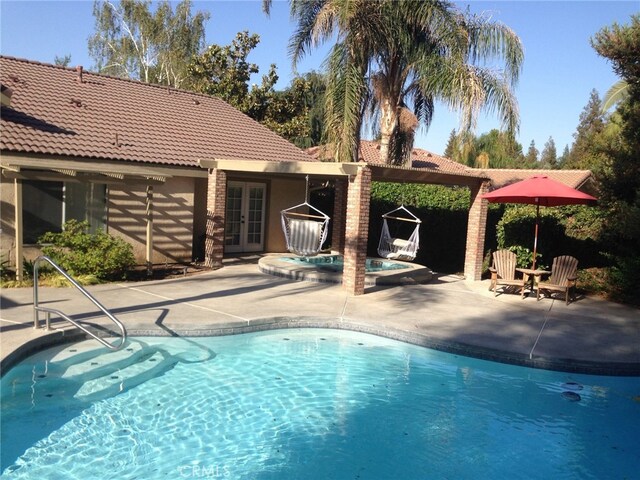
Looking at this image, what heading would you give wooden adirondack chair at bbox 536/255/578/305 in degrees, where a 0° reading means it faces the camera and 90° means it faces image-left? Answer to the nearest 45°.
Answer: approximately 45°

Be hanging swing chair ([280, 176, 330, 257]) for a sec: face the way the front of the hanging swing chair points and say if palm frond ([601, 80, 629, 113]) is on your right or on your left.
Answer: on your left

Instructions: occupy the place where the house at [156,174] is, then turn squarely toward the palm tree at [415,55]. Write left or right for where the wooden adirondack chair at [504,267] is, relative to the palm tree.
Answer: right

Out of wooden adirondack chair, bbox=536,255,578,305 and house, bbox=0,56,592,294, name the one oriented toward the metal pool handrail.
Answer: the wooden adirondack chair

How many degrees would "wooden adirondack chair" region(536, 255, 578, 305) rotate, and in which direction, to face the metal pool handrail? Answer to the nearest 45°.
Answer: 0° — it already faces it
